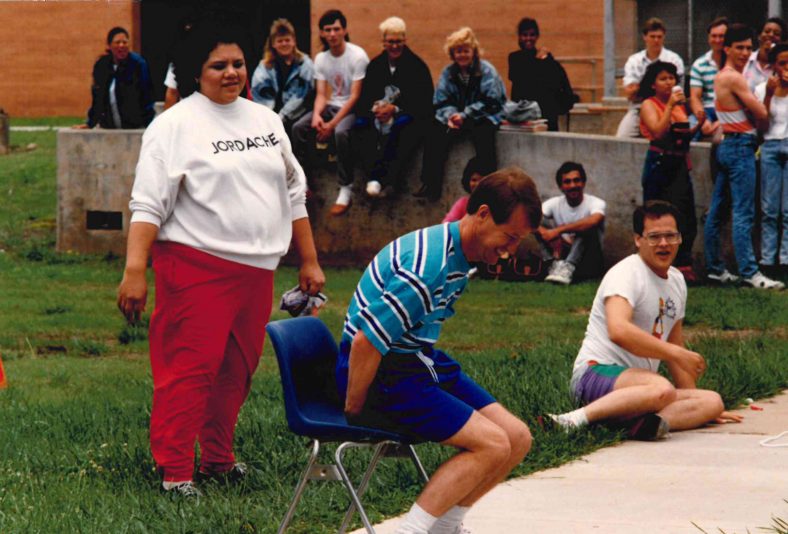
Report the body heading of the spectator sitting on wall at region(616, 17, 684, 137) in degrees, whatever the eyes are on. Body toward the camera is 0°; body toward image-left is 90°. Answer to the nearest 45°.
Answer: approximately 0°

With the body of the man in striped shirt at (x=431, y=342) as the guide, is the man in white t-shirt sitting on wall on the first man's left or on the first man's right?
on the first man's left

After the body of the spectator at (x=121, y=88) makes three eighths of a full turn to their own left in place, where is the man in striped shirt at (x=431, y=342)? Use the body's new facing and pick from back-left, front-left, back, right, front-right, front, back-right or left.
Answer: back-right

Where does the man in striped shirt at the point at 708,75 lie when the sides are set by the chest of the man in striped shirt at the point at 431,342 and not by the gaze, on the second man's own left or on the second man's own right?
on the second man's own left

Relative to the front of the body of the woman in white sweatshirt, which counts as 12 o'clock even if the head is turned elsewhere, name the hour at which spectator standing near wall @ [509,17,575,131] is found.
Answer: The spectator standing near wall is roughly at 8 o'clock from the woman in white sweatshirt.

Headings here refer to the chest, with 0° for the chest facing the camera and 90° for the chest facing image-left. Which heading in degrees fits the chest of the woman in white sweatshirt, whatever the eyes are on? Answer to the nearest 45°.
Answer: approximately 315°

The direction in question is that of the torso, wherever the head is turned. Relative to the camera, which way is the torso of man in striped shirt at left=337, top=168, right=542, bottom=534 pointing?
to the viewer's right
